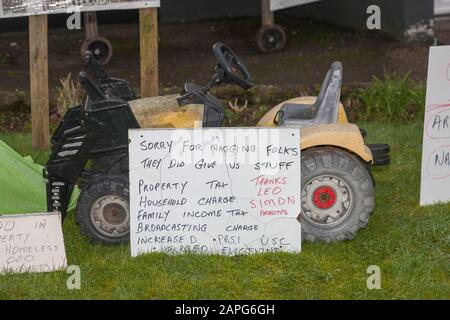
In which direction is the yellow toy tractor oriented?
to the viewer's left

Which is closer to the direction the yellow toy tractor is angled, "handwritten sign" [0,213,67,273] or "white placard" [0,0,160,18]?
the handwritten sign

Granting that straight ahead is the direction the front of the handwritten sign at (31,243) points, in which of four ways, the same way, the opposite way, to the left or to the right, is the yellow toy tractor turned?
to the right

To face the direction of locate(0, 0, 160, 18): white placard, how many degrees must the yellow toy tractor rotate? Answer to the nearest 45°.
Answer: approximately 45° to its right

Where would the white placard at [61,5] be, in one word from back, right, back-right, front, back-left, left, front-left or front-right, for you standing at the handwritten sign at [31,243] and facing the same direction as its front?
back

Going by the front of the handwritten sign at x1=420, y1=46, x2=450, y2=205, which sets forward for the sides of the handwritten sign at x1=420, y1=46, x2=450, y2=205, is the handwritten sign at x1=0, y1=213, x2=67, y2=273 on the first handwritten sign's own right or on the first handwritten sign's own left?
on the first handwritten sign's own right

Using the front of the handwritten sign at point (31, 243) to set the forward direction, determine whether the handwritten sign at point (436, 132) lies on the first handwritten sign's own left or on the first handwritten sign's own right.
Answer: on the first handwritten sign's own left

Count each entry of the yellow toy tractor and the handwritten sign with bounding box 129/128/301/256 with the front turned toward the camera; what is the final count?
1

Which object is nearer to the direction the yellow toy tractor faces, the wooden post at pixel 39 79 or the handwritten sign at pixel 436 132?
the wooden post
